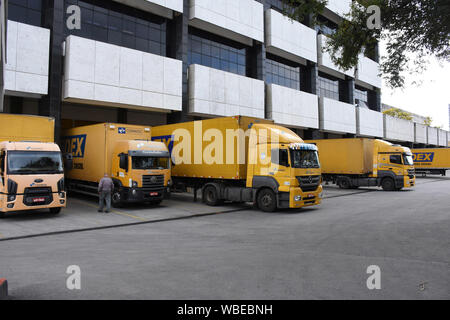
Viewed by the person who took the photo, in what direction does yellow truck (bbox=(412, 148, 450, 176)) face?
facing to the right of the viewer

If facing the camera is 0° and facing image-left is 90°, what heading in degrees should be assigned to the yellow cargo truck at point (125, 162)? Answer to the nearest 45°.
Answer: approximately 315°

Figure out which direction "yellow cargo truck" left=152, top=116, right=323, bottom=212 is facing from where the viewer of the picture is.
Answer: facing the viewer and to the right of the viewer

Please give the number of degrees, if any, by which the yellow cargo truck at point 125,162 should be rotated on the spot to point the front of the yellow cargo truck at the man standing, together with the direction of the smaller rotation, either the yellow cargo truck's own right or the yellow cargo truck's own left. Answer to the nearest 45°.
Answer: approximately 90° to the yellow cargo truck's own right

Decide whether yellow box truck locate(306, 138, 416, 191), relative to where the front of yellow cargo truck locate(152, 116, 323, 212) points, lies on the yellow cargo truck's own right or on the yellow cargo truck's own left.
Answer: on the yellow cargo truck's own left

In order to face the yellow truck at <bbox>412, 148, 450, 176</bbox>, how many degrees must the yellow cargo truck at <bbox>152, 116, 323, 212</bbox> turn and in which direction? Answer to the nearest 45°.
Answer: approximately 90° to its left

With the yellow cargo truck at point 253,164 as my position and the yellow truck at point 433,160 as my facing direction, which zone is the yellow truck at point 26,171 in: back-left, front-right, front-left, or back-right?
back-left
